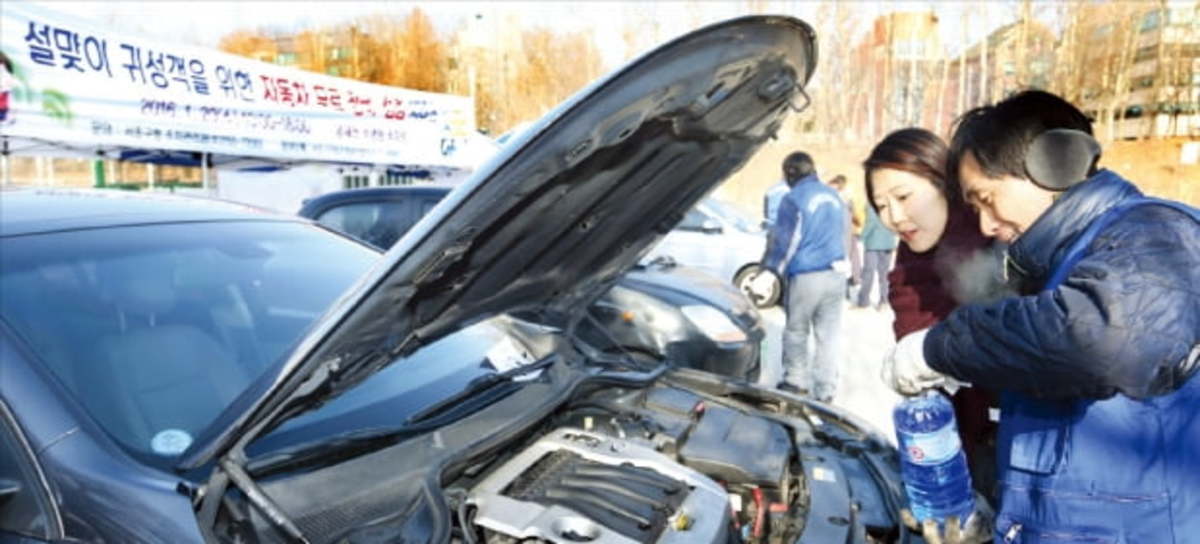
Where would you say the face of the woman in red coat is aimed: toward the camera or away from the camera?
toward the camera

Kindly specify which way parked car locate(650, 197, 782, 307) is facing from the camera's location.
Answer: facing the viewer and to the right of the viewer

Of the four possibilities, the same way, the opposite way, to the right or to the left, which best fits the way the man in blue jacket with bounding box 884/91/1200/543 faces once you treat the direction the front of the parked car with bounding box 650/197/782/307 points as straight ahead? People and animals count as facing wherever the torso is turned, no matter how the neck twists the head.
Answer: the opposite way

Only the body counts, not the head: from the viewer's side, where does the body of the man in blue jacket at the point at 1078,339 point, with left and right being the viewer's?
facing to the left of the viewer

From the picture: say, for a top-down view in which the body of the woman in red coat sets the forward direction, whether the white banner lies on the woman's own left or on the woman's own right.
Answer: on the woman's own right

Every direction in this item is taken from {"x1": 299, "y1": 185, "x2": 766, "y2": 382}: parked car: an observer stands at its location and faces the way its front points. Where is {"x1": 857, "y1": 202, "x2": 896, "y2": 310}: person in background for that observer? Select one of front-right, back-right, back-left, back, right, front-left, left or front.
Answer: left

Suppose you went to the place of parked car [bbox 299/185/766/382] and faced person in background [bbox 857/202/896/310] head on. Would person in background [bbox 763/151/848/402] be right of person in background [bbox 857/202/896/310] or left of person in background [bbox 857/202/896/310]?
right

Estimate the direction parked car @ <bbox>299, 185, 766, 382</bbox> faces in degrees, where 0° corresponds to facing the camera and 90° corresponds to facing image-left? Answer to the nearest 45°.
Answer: approximately 315°

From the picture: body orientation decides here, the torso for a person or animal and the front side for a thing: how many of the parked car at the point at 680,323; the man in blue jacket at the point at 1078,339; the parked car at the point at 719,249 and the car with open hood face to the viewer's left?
1

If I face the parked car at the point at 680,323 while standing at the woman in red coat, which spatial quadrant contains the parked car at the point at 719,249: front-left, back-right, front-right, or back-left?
front-right

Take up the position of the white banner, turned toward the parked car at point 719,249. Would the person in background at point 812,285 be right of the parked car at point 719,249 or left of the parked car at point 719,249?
right

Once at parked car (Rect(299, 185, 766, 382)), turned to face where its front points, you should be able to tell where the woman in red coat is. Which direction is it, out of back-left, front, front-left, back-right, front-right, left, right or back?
front-right

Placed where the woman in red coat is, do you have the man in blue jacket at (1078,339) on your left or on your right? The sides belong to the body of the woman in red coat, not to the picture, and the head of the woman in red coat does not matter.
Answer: on your left

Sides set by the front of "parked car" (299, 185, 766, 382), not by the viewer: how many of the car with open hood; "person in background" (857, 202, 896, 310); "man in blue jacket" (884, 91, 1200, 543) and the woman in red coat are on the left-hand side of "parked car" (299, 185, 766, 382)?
1

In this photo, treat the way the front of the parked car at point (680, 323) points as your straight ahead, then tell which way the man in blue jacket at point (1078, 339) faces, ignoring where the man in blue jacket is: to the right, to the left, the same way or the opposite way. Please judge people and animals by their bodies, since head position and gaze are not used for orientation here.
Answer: the opposite way

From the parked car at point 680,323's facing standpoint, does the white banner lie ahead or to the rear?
to the rear

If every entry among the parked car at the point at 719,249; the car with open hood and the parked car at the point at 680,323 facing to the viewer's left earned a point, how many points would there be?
0

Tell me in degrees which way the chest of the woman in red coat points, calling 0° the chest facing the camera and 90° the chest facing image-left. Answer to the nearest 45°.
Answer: approximately 45°
